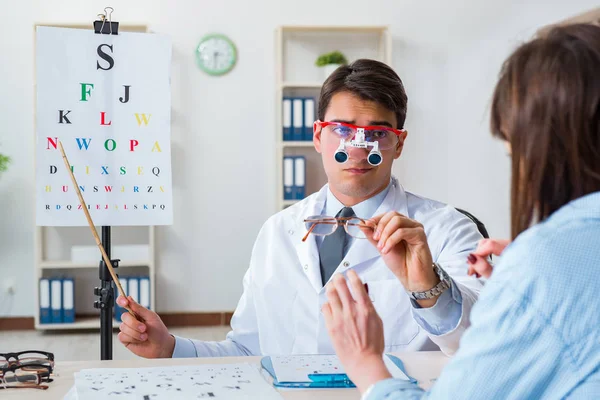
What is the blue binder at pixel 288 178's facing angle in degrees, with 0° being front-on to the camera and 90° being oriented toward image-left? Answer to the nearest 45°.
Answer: approximately 0°

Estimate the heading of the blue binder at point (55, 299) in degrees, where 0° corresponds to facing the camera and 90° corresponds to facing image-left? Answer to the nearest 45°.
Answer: approximately 0°

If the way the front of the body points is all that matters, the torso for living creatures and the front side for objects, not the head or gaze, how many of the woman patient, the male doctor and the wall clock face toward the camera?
2

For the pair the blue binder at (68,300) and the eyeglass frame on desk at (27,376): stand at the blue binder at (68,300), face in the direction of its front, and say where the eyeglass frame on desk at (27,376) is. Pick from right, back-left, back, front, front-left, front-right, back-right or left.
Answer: front

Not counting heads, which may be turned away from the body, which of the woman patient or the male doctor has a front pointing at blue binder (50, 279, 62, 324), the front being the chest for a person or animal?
the woman patient

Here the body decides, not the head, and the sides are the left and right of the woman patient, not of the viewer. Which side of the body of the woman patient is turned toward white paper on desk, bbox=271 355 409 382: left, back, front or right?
front

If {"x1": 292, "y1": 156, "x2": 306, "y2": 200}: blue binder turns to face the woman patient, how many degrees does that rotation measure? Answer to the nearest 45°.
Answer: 0° — it already faces them

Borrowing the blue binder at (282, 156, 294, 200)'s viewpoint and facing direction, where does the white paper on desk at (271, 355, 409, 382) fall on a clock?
The white paper on desk is roughly at 12 o'clock from the blue binder.

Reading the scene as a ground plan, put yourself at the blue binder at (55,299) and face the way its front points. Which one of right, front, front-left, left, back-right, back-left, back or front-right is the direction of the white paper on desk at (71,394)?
front

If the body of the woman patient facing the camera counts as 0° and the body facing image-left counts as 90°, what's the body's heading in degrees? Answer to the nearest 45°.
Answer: approximately 135°

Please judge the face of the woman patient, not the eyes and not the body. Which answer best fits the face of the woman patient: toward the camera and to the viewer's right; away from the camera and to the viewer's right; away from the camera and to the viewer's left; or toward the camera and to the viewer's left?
away from the camera and to the viewer's left

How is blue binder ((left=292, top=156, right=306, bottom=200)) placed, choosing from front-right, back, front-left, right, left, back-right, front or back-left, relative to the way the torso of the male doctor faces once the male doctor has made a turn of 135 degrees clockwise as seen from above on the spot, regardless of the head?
front-right
